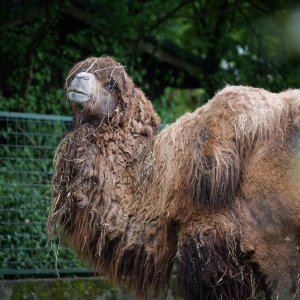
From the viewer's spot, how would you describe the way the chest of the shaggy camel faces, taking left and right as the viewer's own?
facing to the left of the viewer

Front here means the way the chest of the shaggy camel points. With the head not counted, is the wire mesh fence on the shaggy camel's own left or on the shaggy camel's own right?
on the shaggy camel's own right
